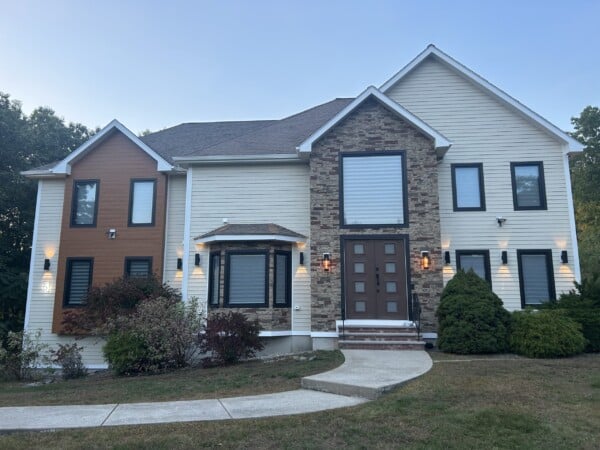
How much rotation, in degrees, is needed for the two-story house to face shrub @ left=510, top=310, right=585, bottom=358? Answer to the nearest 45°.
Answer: approximately 45° to its left

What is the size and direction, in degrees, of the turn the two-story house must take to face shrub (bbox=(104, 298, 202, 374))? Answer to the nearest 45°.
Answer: approximately 90° to its right

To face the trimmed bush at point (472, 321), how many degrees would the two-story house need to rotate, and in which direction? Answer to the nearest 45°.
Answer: approximately 45° to its left

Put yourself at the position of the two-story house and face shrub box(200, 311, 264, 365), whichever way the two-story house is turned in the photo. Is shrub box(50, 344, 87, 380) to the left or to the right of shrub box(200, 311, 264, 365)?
right

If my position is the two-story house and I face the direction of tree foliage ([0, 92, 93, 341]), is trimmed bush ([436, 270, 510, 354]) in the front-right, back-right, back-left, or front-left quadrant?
back-left

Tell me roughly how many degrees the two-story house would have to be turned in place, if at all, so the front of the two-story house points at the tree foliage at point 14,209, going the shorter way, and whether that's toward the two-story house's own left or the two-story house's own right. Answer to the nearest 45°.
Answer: approximately 90° to the two-story house's own right

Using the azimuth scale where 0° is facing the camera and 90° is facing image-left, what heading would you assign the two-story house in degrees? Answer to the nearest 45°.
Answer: approximately 0°

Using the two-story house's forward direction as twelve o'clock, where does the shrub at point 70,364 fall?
The shrub is roughly at 3 o'clock from the two-story house.

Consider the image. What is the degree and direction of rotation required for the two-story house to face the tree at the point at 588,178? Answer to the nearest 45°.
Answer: approximately 135° to its left
